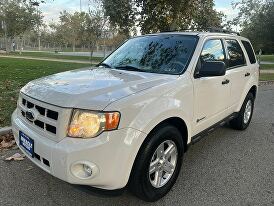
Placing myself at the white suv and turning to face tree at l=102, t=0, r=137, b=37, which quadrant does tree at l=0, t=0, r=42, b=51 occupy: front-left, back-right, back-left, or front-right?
front-left

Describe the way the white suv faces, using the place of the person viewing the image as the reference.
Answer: facing the viewer and to the left of the viewer

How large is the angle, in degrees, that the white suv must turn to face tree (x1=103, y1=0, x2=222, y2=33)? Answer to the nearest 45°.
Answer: approximately 135° to its right

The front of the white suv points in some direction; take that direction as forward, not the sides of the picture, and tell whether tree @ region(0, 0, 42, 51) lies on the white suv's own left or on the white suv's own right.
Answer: on the white suv's own right

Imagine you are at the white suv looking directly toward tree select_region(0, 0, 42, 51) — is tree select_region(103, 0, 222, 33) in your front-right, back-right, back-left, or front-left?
front-right

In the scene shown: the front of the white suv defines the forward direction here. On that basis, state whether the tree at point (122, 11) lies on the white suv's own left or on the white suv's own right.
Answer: on the white suv's own right
